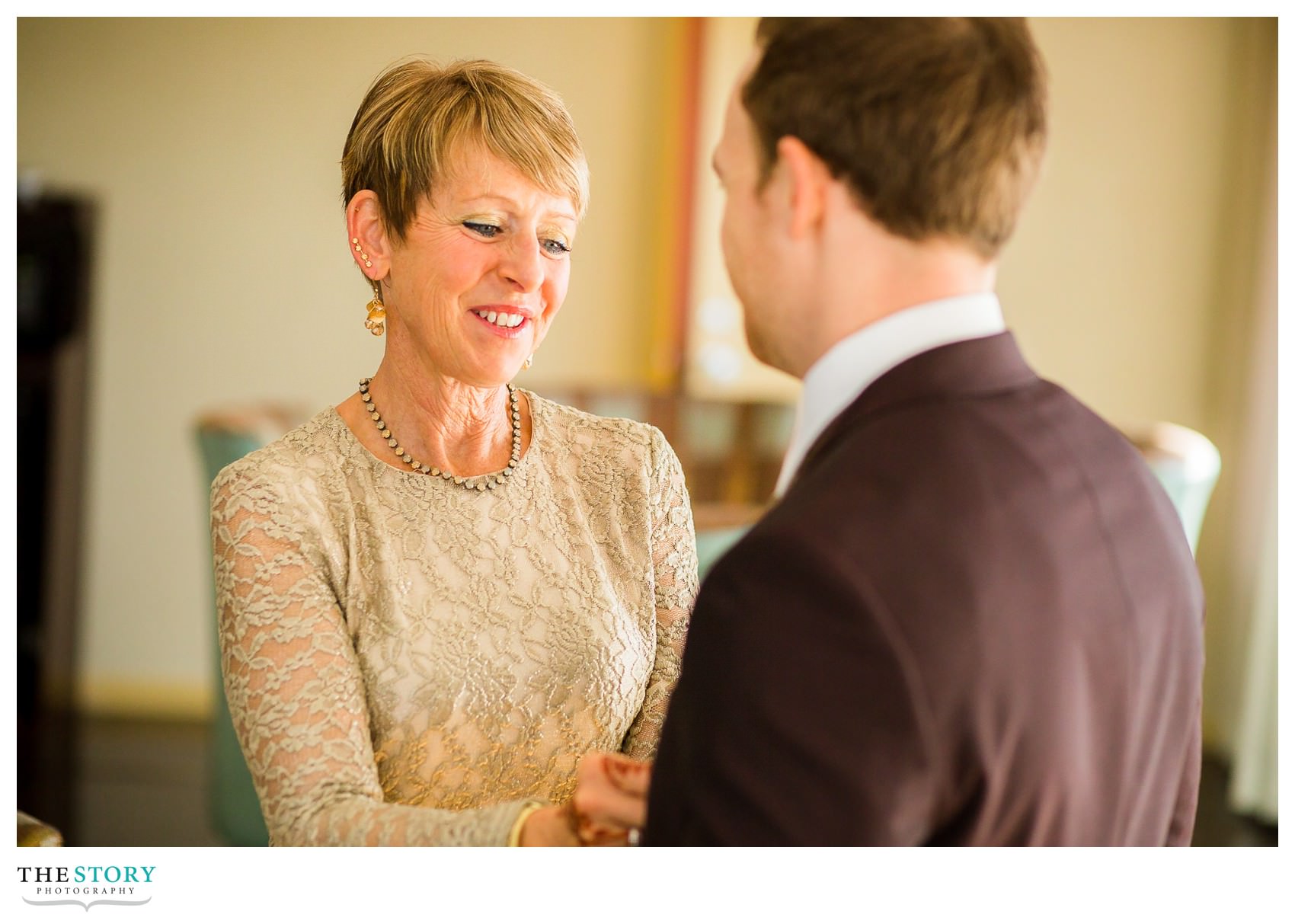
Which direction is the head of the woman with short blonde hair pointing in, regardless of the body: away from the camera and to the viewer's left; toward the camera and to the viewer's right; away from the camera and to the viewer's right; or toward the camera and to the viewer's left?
toward the camera and to the viewer's right

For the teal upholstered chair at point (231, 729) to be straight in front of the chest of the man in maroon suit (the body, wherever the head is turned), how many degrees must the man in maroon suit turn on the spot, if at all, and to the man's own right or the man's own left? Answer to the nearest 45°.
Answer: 0° — they already face it

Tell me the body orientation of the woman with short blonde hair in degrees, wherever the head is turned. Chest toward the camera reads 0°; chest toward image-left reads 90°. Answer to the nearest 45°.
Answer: approximately 315°

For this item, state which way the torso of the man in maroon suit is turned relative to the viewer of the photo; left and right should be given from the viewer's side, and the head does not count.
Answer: facing away from the viewer and to the left of the viewer

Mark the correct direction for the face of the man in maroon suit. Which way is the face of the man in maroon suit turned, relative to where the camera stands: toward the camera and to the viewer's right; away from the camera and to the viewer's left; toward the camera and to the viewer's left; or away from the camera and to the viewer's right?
away from the camera and to the viewer's left

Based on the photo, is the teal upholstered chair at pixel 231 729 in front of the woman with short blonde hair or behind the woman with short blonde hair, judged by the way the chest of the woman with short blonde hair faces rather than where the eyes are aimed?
behind

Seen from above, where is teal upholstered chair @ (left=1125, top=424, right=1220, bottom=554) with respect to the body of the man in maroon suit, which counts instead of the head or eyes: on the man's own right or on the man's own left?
on the man's own right
